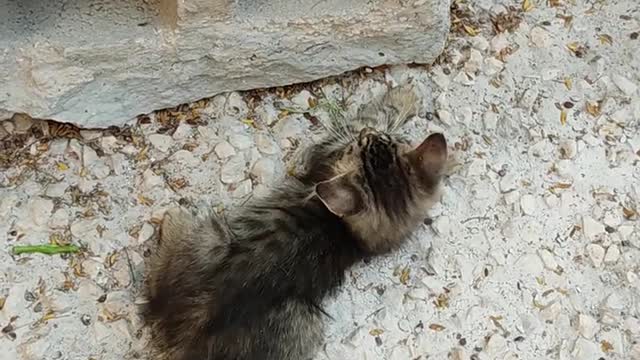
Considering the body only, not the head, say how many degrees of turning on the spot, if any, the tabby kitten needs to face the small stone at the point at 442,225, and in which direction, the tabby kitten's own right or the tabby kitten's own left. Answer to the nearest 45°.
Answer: approximately 45° to the tabby kitten's own right

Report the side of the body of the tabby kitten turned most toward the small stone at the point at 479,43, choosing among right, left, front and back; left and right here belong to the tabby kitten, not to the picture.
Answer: front

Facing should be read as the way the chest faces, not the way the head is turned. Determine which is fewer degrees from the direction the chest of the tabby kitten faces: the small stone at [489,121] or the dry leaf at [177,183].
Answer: the small stone

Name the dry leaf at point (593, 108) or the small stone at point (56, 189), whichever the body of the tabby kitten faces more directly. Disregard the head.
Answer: the dry leaf

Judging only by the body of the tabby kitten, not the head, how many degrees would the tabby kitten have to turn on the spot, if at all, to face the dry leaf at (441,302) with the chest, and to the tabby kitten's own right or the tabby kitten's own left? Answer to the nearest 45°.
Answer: approximately 45° to the tabby kitten's own right

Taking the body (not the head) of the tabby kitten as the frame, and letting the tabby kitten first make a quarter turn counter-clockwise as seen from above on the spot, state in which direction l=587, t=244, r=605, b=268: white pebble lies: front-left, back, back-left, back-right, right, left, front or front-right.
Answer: back-right

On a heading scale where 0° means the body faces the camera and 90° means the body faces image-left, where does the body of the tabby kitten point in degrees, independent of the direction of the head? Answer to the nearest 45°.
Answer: approximately 225°

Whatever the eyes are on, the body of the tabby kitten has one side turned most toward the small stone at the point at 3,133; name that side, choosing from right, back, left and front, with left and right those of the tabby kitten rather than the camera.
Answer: left

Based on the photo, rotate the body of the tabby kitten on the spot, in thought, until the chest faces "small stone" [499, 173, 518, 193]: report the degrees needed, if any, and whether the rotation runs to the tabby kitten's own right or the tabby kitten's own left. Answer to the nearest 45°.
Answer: approximately 45° to the tabby kitten's own right

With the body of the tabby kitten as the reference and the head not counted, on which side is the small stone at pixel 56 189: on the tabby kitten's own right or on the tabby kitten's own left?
on the tabby kitten's own left
